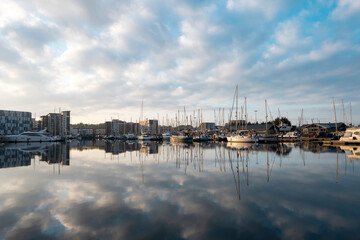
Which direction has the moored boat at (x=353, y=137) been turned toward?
to the viewer's left
